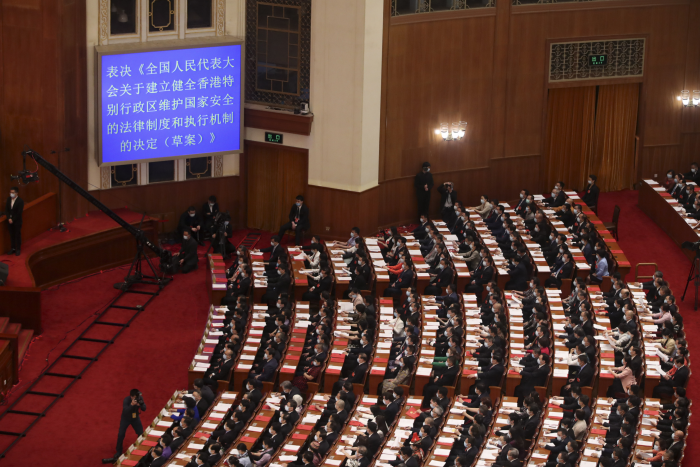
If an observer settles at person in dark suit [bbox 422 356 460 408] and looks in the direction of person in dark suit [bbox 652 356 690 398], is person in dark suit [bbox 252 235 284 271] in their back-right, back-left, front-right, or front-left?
back-left

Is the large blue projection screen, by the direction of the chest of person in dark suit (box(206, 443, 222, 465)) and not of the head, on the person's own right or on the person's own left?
on the person's own right

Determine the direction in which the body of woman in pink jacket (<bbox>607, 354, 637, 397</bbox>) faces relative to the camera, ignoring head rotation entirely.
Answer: to the viewer's left

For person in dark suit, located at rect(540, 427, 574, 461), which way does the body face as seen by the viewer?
to the viewer's left

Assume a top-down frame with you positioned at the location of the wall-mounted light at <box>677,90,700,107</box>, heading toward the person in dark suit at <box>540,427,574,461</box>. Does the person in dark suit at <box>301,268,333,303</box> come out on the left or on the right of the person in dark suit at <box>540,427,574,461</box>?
right

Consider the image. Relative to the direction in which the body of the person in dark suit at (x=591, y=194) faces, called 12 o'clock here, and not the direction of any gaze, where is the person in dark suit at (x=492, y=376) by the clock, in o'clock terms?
the person in dark suit at (x=492, y=376) is roughly at 11 o'clock from the person in dark suit at (x=591, y=194).

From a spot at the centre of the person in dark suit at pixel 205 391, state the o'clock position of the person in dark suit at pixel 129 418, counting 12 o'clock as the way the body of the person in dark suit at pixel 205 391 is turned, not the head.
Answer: the person in dark suit at pixel 129 418 is roughly at 11 o'clock from the person in dark suit at pixel 205 391.

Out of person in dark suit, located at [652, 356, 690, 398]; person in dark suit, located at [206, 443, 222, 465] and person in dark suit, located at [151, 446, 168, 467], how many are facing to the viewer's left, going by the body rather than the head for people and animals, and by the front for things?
3

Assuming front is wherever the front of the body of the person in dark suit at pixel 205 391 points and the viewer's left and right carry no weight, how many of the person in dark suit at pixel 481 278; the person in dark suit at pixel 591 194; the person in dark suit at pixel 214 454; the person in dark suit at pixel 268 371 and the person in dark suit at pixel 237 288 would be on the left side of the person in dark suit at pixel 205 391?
1

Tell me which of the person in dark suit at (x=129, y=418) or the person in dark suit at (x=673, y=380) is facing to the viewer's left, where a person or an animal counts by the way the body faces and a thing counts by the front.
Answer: the person in dark suit at (x=673, y=380)

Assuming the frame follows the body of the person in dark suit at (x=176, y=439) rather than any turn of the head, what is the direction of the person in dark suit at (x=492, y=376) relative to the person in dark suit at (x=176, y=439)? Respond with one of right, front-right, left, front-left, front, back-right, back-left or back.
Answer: back

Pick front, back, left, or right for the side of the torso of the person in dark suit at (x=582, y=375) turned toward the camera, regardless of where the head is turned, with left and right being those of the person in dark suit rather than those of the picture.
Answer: left

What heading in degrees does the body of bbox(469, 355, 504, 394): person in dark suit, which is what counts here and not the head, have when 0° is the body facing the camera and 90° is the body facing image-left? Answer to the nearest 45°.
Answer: approximately 90°

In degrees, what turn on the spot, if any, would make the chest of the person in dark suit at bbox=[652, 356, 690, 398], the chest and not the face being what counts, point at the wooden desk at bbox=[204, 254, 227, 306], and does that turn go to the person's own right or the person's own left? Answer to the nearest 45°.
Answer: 0° — they already face it

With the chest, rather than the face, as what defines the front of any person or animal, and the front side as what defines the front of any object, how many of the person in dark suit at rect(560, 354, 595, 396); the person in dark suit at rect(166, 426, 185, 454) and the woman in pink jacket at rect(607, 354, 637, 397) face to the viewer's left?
3

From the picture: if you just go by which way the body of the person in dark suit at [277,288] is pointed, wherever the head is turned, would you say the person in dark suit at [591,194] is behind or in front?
behind

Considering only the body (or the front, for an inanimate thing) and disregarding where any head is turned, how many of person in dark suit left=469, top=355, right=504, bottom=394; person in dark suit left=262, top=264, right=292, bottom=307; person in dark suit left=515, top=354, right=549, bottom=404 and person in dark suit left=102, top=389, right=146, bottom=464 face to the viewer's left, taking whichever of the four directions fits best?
3
